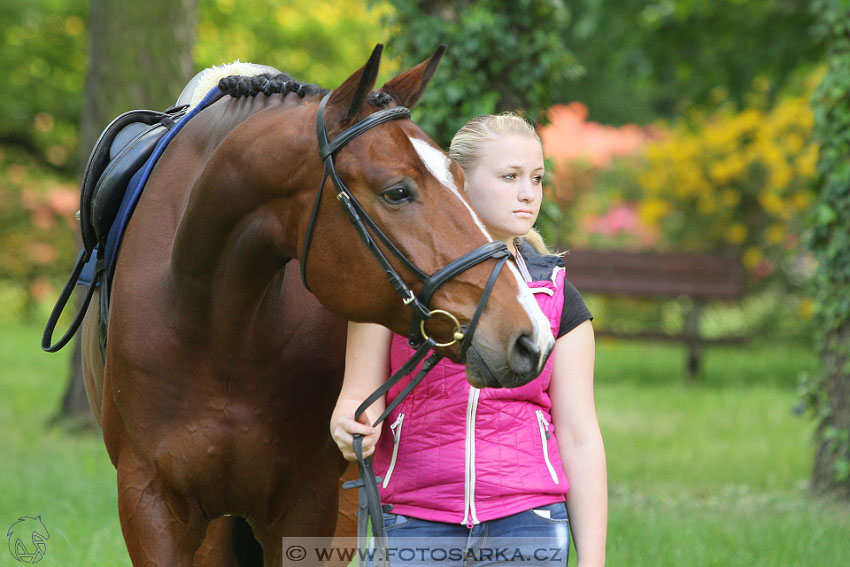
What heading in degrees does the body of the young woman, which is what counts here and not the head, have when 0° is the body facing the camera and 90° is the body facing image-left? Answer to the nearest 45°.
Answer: approximately 0°

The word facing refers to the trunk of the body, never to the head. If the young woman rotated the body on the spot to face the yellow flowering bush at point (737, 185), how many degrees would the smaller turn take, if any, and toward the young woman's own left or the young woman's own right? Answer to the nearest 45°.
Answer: approximately 180°

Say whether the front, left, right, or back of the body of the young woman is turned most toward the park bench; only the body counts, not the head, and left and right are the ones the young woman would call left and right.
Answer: back

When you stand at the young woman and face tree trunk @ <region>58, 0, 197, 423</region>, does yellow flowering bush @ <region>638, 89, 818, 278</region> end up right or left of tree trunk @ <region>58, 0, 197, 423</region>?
right

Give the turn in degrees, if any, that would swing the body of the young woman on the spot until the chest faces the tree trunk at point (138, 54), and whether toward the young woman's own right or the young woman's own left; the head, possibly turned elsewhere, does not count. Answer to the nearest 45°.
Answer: approximately 135° to the young woman's own right
